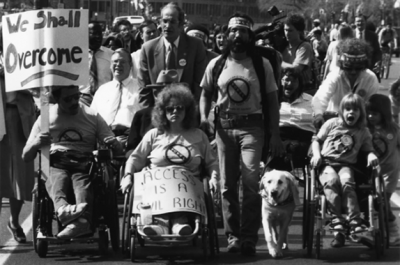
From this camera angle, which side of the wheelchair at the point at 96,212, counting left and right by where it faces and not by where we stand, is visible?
front

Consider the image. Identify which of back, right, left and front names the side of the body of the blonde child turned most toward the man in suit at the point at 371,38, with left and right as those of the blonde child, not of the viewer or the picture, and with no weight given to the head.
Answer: back

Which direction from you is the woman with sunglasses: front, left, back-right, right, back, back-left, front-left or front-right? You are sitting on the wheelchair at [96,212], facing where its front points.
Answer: left

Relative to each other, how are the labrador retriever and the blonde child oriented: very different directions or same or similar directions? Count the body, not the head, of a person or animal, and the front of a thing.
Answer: same or similar directions

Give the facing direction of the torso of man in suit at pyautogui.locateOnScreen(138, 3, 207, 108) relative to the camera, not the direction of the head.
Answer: toward the camera

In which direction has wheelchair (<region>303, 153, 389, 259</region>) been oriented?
toward the camera

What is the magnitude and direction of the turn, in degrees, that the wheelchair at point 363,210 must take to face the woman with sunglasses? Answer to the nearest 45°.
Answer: approximately 90° to its right

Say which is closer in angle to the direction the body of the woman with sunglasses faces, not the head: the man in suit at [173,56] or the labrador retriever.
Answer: the labrador retriever

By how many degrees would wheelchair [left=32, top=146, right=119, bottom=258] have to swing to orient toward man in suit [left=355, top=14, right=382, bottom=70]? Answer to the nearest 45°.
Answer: approximately 135° to its left

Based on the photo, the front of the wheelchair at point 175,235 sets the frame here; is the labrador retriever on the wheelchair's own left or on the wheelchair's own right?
on the wheelchair's own left

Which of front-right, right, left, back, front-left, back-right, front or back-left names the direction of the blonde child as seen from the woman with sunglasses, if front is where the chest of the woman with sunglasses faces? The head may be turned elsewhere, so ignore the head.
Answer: left
